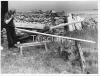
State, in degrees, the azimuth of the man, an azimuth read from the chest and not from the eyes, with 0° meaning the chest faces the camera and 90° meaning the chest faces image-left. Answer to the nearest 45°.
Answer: approximately 270°
